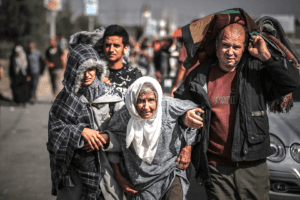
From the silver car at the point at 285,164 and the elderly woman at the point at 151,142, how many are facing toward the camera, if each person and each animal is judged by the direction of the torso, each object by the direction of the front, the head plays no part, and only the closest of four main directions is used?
2

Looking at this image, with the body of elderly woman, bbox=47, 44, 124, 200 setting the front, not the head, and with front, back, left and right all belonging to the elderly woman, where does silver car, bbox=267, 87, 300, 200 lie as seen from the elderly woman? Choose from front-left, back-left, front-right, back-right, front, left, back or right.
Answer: front-left

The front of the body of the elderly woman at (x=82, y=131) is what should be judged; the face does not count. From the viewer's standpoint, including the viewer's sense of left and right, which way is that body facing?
facing the viewer and to the right of the viewer

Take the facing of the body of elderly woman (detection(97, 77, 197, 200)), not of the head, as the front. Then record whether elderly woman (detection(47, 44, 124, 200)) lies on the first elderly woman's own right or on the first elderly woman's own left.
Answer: on the first elderly woman's own right

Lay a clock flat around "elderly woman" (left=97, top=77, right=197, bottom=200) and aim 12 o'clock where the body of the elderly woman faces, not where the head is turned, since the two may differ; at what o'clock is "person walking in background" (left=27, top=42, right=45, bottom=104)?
The person walking in background is roughly at 5 o'clock from the elderly woman.

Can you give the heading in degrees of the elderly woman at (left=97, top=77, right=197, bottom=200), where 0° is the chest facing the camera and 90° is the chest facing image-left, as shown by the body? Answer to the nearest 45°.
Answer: approximately 0°

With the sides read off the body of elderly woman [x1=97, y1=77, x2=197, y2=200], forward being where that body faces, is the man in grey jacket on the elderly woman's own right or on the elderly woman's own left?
on the elderly woman's own left

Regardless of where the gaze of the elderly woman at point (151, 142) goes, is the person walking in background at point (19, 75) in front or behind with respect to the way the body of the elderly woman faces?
behind

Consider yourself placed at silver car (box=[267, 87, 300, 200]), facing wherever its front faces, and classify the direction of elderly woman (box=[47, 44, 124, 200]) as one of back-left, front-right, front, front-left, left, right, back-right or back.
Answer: front-right
